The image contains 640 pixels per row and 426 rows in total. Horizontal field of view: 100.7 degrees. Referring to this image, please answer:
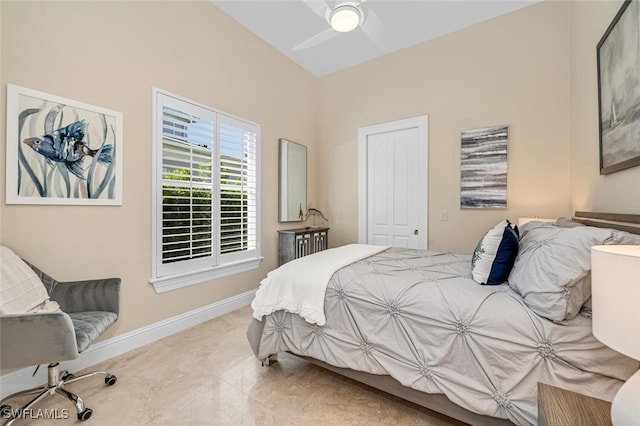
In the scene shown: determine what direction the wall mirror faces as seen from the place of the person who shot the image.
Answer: facing the viewer and to the right of the viewer

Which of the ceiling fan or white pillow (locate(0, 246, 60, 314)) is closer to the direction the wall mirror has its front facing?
the ceiling fan

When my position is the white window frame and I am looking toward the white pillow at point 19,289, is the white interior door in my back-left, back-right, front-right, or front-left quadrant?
back-left

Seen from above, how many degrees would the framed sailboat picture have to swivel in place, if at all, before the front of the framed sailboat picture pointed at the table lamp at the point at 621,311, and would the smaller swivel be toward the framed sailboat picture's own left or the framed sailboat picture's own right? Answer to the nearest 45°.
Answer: approximately 90° to the framed sailboat picture's own left

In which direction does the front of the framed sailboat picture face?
to the viewer's left

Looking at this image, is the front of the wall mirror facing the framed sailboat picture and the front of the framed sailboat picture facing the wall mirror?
yes

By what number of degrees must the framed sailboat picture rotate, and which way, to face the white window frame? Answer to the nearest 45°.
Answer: approximately 45° to its left

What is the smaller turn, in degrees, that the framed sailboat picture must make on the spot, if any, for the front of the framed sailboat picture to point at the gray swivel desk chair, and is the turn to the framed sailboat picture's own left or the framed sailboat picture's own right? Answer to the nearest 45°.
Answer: approximately 45° to the framed sailboat picture's own left

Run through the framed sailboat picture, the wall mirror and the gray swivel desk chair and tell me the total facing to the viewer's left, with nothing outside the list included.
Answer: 1

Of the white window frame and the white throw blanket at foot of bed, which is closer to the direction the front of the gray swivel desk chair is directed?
the white throw blanket at foot of bed

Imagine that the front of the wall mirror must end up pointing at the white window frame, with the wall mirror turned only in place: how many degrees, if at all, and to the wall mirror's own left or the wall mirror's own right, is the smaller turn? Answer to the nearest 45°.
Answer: approximately 90° to the wall mirror's own right

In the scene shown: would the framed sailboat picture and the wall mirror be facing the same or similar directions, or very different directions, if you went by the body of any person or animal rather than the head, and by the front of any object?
very different directions
